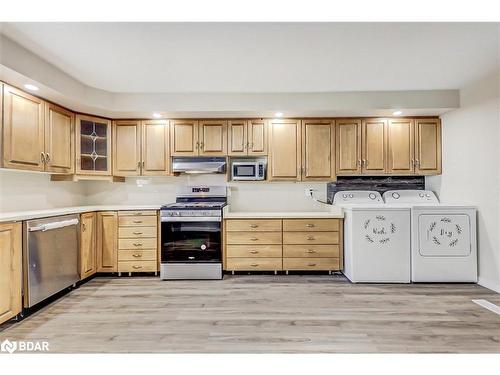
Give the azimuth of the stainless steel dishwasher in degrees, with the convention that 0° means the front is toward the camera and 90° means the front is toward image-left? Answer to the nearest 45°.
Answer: approximately 315°

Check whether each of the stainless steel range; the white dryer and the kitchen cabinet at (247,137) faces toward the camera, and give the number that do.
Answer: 3

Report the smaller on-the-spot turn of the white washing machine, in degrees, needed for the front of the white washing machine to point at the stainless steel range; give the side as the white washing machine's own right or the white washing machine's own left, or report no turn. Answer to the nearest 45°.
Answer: approximately 90° to the white washing machine's own right

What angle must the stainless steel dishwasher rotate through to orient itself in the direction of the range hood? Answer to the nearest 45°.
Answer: approximately 45° to its left

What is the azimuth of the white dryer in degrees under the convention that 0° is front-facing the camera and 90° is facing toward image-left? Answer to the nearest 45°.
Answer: approximately 0°

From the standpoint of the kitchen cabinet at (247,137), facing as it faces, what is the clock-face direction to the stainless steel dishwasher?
The stainless steel dishwasher is roughly at 2 o'clock from the kitchen cabinet.

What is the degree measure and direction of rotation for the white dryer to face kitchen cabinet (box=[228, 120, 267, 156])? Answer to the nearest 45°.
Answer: approximately 90° to its right

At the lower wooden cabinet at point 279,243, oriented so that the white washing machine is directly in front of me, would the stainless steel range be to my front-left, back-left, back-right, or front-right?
back-right

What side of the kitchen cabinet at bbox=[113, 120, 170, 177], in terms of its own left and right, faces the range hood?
left

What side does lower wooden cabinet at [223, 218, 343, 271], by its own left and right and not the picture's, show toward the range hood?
right

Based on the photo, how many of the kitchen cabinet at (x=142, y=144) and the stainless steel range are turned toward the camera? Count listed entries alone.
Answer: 2
